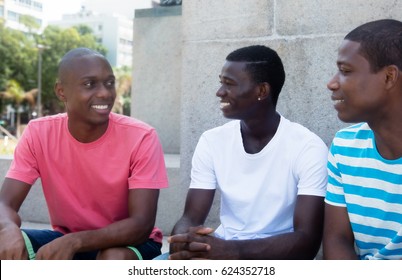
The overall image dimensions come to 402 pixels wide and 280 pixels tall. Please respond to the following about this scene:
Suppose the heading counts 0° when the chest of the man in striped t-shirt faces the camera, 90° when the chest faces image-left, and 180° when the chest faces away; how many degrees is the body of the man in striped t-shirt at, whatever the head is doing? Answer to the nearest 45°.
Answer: approximately 45°

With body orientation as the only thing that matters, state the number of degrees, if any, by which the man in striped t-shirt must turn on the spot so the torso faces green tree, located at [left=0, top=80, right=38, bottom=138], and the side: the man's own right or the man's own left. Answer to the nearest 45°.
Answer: approximately 90° to the man's own right

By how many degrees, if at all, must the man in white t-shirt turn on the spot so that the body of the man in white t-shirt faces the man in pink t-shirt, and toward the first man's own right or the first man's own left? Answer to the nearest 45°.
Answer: approximately 45° to the first man's own right

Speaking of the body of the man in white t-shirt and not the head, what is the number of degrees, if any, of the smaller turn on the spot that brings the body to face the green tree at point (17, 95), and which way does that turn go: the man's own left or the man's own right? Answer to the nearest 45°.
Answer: approximately 90° to the man's own right

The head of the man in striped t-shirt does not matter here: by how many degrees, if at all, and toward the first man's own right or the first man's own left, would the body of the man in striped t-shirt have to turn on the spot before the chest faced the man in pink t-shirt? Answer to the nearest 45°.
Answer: approximately 45° to the first man's own right

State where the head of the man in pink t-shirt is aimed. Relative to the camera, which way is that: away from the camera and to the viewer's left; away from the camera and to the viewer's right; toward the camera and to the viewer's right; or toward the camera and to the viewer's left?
toward the camera and to the viewer's right

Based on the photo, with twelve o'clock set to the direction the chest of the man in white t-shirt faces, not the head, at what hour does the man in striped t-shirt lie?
The man in striped t-shirt is roughly at 9 o'clock from the man in white t-shirt.
